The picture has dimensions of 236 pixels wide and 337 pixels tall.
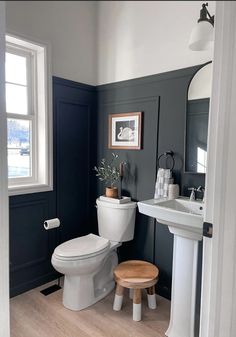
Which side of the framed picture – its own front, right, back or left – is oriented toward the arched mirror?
left

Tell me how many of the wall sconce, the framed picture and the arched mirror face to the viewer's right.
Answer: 0

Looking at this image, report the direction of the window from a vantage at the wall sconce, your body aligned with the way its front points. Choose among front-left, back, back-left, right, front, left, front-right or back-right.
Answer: front-right

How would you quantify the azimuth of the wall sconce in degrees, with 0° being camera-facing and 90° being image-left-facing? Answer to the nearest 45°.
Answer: approximately 45°

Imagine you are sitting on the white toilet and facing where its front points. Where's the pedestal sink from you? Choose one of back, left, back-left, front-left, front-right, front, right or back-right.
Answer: left

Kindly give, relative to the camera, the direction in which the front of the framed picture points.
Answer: facing the viewer and to the left of the viewer

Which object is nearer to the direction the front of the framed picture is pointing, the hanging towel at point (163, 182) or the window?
the window

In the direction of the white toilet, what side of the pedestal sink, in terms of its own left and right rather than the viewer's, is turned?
right
